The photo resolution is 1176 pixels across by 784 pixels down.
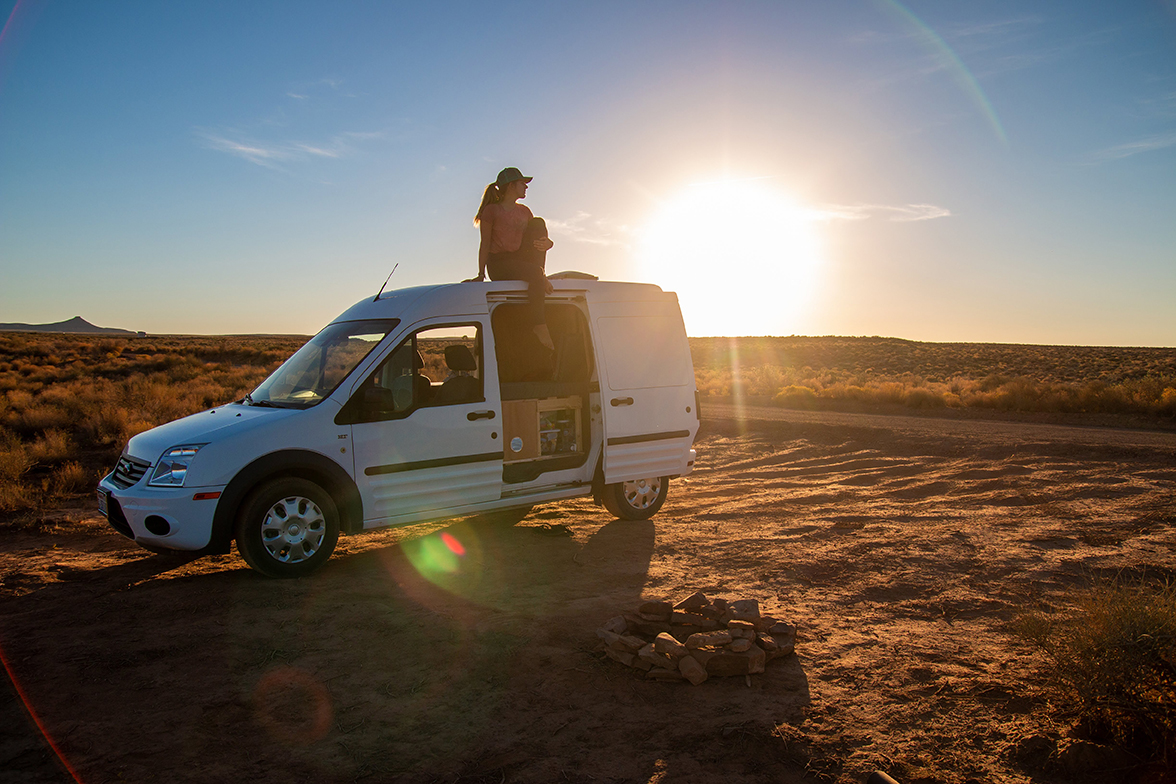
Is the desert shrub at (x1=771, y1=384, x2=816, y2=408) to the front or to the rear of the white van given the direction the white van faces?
to the rear

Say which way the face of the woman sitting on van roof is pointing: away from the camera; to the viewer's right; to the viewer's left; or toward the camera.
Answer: to the viewer's right

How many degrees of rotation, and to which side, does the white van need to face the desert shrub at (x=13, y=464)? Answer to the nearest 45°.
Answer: approximately 90° to its right

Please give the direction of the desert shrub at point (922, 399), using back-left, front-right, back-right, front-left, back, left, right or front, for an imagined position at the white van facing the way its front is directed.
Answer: back

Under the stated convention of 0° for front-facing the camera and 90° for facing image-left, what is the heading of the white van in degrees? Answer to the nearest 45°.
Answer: approximately 45°

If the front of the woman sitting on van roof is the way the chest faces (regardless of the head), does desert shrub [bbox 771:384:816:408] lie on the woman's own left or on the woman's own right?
on the woman's own left

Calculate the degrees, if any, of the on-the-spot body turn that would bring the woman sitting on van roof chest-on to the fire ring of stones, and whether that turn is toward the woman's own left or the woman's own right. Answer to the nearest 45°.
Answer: approximately 45° to the woman's own right

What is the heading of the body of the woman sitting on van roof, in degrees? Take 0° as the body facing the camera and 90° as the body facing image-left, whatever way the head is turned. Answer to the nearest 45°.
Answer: approximately 315°

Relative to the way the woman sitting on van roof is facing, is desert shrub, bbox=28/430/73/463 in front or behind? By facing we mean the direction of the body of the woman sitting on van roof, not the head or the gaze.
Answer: behind

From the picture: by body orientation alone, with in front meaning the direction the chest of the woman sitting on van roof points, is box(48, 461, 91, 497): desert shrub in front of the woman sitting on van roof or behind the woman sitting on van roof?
behind
